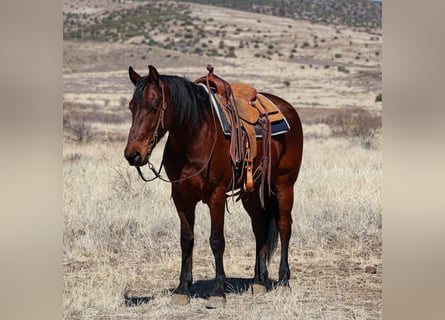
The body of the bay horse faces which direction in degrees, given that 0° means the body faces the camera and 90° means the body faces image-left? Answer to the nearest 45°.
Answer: approximately 45°

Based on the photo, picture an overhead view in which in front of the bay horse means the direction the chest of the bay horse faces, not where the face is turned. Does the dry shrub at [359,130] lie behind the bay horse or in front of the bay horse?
behind
